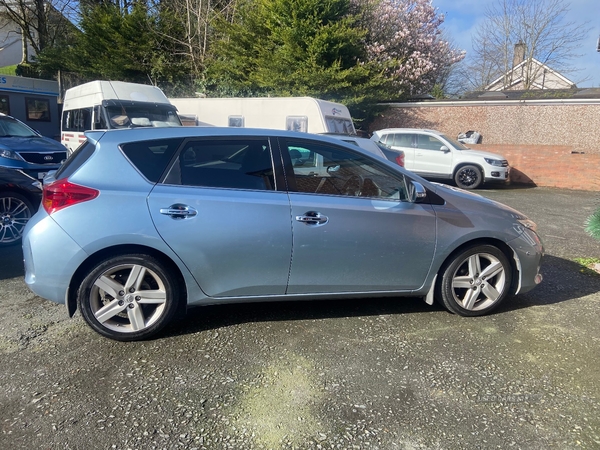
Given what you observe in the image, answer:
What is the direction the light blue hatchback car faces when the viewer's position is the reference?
facing to the right of the viewer

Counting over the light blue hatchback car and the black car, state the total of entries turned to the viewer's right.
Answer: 2

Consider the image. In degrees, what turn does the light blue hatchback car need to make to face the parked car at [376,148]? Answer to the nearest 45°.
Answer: approximately 90° to its left

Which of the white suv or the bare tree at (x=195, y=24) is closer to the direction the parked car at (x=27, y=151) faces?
the white suv

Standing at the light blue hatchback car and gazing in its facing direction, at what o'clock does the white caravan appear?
The white caravan is roughly at 9 o'clock from the light blue hatchback car.

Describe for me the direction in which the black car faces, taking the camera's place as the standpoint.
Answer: facing to the right of the viewer

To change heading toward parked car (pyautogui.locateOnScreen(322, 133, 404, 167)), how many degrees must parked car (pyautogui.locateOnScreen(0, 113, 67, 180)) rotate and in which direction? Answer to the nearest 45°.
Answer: approximately 45° to its left

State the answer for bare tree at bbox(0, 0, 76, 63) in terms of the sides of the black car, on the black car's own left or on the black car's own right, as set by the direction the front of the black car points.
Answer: on the black car's own left
